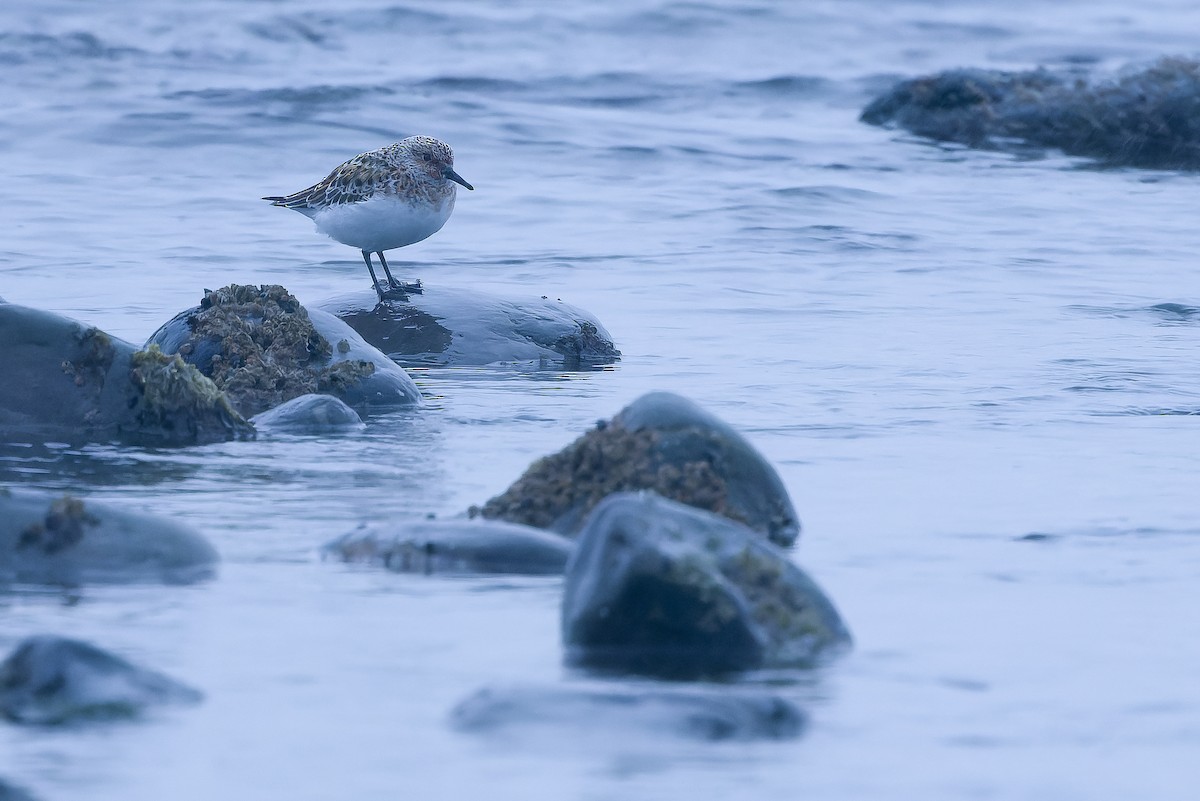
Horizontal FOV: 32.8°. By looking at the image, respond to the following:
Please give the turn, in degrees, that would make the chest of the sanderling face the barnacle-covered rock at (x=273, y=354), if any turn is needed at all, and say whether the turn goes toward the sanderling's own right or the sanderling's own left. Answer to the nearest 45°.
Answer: approximately 90° to the sanderling's own right

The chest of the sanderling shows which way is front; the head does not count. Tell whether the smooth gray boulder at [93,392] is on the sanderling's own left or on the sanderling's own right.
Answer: on the sanderling's own right

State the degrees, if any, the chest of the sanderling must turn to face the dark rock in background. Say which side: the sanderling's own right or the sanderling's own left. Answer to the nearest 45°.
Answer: approximately 45° to the sanderling's own left

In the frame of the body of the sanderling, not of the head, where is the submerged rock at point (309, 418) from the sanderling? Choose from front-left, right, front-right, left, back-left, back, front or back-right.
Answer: right

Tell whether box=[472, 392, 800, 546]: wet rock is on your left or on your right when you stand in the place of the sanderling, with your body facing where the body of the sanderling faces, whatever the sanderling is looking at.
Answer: on your right

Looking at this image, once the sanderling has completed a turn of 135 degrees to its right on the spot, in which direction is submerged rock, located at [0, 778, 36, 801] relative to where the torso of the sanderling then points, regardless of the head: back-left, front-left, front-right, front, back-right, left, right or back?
front-left

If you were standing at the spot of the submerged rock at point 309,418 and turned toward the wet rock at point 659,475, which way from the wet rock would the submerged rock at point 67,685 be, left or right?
right

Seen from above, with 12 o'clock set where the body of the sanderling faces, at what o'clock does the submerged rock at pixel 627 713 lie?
The submerged rock is roughly at 3 o'clock from the sanderling.

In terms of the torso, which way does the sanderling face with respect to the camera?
to the viewer's right

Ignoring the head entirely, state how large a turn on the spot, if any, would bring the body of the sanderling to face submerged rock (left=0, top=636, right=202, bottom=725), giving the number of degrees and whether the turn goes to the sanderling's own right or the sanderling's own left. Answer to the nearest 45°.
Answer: approximately 90° to the sanderling's own right

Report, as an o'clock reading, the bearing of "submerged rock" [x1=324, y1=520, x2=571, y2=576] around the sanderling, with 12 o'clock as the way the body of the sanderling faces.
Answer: The submerged rock is roughly at 3 o'clock from the sanderling.

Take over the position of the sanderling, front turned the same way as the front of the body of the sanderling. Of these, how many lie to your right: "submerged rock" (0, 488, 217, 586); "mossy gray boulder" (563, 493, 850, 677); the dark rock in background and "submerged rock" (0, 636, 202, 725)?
3

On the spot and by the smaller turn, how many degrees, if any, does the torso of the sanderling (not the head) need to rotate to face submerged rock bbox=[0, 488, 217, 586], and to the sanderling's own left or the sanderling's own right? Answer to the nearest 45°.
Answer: approximately 90° to the sanderling's own right

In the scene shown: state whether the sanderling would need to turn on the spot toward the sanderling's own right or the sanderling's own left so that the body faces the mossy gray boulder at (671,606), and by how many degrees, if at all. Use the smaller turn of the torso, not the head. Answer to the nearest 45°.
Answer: approximately 90° to the sanderling's own right
